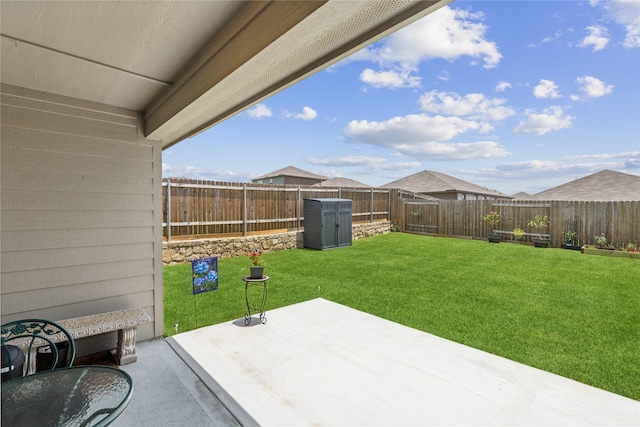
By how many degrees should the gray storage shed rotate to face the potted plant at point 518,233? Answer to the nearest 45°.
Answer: approximately 45° to its left

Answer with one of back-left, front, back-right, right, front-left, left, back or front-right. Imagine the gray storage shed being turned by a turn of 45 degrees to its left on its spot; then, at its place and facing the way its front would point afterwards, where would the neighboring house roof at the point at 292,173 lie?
left

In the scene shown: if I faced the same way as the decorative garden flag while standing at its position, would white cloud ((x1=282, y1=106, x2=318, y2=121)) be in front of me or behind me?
behind

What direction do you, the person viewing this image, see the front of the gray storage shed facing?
facing the viewer and to the right of the viewer

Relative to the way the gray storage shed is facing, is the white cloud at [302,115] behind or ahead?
behind

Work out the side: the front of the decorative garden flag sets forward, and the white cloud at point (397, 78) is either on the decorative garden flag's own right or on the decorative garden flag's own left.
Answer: on the decorative garden flag's own left

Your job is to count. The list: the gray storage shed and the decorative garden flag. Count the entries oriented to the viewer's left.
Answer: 0

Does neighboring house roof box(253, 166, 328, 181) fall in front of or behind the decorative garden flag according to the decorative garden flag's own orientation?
behind

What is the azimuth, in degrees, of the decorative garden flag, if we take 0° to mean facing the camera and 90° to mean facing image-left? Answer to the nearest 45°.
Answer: approximately 0°

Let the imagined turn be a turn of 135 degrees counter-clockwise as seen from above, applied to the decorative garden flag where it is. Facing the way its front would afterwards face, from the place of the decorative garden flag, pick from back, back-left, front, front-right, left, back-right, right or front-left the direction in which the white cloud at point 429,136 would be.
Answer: front

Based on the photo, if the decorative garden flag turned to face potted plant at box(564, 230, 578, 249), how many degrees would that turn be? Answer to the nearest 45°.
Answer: approximately 90° to its left

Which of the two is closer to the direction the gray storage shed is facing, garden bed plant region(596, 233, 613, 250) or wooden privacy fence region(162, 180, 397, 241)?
the garden bed plant

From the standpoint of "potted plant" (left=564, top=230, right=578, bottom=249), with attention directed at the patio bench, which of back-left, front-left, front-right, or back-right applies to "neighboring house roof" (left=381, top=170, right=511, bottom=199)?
back-right
